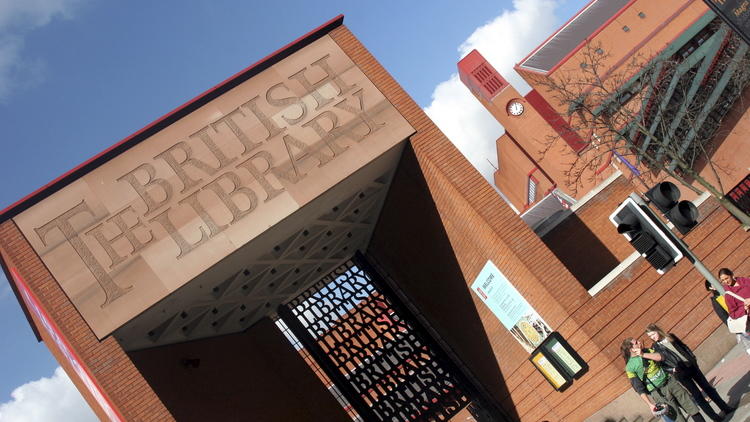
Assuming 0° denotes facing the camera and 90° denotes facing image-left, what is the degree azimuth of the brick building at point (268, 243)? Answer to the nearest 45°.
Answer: approximately 0°

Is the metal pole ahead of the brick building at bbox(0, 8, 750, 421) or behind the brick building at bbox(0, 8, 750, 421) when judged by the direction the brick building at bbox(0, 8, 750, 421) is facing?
ahead
